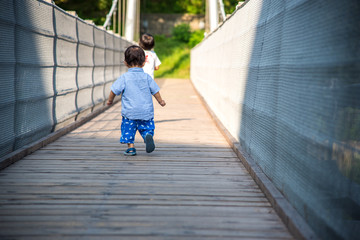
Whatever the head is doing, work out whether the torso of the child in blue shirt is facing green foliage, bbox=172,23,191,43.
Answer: yes

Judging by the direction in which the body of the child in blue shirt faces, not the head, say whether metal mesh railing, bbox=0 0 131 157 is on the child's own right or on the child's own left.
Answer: on the child's own left

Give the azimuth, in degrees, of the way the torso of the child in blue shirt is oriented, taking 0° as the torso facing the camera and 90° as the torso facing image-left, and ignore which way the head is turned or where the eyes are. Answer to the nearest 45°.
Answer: approximately 180°

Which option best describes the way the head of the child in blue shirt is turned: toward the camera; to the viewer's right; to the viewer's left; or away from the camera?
away from the camera

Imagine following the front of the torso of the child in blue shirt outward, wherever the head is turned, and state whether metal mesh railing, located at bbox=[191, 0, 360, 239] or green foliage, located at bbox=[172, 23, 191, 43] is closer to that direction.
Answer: the green foliage
